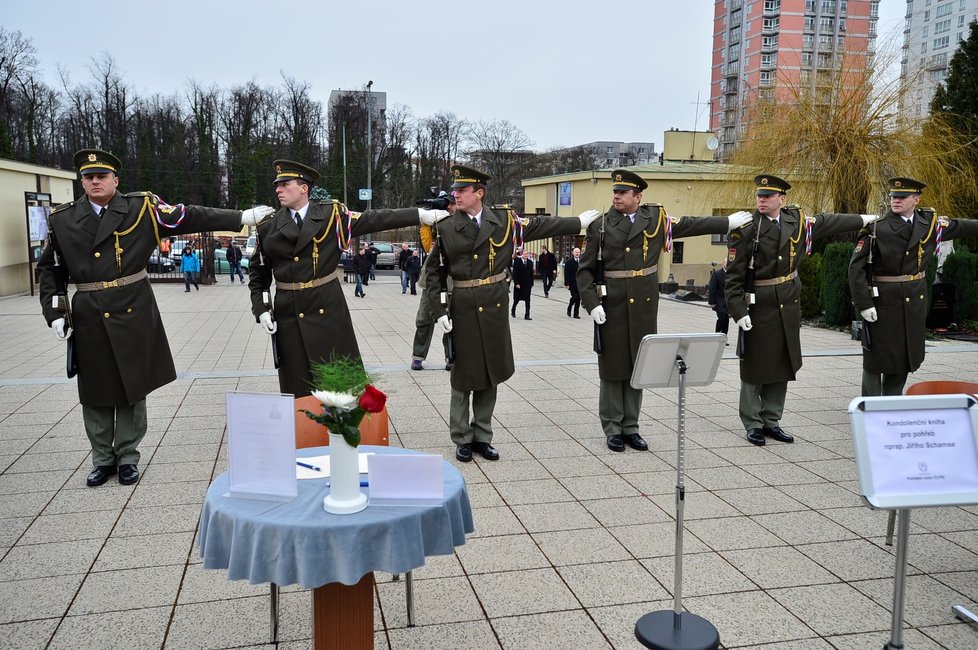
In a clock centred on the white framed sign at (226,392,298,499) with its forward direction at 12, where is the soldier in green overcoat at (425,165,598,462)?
The soldier in green overcoat is roughly at 7 o'clock from the white framed sign.

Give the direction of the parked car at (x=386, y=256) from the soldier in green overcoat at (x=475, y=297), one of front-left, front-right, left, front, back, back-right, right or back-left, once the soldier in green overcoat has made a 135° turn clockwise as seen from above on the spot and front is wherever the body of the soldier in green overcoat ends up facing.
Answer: front-right

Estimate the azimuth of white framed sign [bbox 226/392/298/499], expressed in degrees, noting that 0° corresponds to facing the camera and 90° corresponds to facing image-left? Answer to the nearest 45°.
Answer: approximately 0°

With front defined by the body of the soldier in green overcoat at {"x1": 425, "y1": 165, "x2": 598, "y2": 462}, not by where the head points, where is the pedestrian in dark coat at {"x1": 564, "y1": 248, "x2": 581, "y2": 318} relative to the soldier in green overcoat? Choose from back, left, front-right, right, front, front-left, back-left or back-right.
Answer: back

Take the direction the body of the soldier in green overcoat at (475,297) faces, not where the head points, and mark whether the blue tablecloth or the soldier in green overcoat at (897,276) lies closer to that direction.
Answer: the blue tablecloth

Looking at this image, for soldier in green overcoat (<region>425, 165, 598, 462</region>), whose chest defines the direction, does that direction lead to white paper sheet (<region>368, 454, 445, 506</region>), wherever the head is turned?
yes

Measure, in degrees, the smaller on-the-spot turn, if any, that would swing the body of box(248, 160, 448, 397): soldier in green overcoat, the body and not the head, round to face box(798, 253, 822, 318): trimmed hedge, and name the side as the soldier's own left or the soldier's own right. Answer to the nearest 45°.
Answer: approximately 135° to the soldier's own left

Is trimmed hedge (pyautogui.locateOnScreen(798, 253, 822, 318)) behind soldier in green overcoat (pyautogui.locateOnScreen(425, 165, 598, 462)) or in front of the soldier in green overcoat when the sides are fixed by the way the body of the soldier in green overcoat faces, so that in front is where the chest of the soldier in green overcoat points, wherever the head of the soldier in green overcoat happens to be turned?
behind
